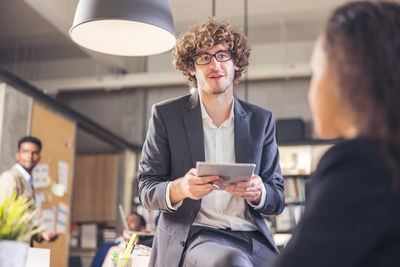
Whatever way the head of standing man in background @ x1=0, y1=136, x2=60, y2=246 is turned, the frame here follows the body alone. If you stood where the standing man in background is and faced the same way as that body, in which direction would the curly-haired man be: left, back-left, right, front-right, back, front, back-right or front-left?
front-right

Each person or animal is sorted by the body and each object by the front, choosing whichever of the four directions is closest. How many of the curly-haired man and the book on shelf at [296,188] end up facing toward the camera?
2

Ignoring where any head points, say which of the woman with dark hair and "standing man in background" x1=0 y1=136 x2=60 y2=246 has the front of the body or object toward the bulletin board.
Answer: the woman with dark hair

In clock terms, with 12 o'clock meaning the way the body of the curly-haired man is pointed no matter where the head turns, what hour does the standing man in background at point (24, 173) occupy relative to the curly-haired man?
The standing man in background is roughly at 5 o'clock from the curly-haired man.

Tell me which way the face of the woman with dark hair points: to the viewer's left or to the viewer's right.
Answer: to the viewer's left

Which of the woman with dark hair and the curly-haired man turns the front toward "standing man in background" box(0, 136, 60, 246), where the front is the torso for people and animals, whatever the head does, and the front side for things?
the woman with dark hair
